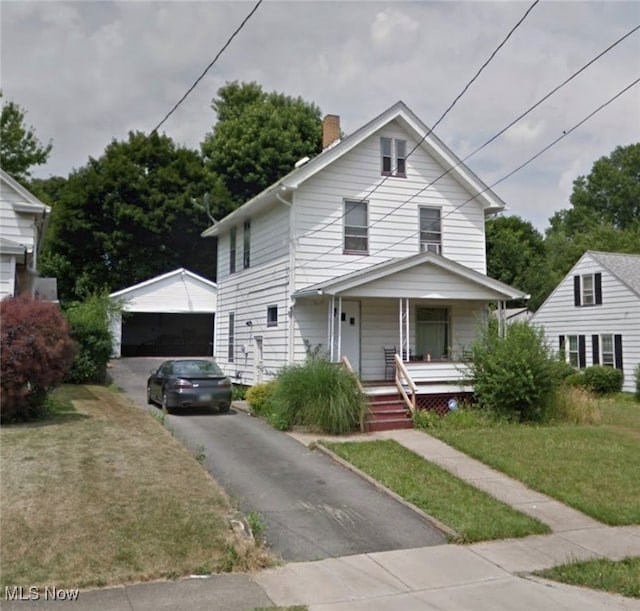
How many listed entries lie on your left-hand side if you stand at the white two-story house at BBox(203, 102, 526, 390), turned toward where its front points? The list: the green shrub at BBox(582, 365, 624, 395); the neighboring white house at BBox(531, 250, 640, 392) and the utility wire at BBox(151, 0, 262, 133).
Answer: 2

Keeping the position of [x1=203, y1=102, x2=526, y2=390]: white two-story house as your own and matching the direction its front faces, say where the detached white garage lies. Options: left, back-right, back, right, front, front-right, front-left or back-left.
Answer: back

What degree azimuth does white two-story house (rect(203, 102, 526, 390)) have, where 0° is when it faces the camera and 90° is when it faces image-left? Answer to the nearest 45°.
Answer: approximately 315°

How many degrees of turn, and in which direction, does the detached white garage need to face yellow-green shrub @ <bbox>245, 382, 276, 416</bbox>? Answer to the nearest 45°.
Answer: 0° — it already faces it

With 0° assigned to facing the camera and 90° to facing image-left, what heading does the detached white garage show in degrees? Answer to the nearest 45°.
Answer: approximately 0°

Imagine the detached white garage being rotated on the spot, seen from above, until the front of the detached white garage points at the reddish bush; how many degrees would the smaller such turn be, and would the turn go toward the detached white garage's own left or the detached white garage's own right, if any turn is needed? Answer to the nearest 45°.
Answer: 0° — it already faces it

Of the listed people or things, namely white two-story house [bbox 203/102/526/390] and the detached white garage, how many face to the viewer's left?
0

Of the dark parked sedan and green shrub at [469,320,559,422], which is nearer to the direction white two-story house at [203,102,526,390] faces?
the green shrub

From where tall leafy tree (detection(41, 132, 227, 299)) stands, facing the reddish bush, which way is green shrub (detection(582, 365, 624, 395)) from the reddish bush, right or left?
left

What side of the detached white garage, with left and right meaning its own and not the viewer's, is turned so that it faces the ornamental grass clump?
front

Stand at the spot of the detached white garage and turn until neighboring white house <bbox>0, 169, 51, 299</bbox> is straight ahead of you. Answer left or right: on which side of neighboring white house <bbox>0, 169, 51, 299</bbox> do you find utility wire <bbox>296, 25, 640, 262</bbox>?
left
